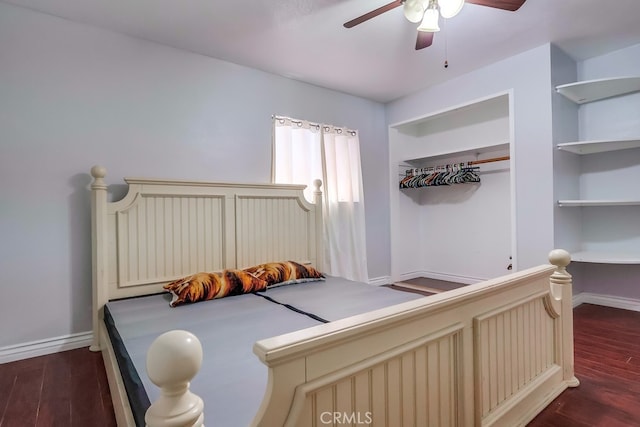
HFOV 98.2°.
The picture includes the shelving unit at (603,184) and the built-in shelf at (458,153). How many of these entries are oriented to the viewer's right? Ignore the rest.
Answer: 0

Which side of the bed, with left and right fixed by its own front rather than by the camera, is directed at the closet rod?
left

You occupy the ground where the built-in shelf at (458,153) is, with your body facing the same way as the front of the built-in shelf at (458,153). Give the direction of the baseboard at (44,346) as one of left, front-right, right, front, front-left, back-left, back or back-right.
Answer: front

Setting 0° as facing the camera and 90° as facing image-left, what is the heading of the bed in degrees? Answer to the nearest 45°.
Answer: approximately 315°

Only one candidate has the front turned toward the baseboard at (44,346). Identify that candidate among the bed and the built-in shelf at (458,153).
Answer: the built-in shelf

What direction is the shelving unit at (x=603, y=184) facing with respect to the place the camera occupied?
facing the viewer and to the left of the viewer

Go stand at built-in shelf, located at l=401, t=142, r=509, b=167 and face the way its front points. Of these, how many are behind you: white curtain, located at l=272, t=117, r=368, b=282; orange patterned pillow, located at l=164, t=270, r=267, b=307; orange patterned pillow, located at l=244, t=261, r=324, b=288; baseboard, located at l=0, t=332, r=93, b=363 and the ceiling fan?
0

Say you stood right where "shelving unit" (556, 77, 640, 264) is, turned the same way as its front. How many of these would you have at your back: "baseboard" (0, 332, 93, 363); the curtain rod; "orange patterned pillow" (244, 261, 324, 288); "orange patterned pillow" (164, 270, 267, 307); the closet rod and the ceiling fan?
0

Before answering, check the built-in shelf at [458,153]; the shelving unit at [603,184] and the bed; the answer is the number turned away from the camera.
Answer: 0

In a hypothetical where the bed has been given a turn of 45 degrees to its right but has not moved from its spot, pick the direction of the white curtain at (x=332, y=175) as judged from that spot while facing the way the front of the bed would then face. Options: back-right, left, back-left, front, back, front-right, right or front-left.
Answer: back

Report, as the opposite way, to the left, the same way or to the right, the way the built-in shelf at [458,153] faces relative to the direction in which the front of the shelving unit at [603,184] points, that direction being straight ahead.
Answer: the same way

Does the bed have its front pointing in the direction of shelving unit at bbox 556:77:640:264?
no

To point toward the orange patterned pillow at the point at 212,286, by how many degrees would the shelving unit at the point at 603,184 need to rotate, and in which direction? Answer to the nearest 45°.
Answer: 0° — it already faces it

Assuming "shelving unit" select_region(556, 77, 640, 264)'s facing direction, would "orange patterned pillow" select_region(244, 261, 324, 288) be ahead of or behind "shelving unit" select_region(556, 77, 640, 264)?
ahead

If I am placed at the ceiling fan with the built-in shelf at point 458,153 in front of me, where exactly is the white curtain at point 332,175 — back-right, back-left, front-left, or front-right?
front-left

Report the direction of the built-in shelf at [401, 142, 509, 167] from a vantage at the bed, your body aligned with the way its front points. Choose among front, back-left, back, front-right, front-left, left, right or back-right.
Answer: left

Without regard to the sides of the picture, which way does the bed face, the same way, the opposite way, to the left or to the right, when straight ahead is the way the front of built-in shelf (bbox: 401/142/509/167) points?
to the left
